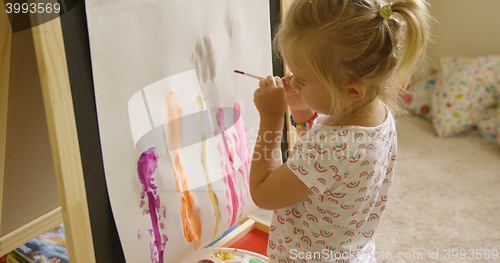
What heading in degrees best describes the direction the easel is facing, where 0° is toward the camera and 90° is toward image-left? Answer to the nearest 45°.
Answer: approximately 315°

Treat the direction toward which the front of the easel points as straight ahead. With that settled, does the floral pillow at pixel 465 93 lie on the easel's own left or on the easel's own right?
on the easel's own left

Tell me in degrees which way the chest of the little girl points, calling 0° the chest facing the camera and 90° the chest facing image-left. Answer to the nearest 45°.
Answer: approximately 135°

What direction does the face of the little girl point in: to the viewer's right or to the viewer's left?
to the viewer's left
